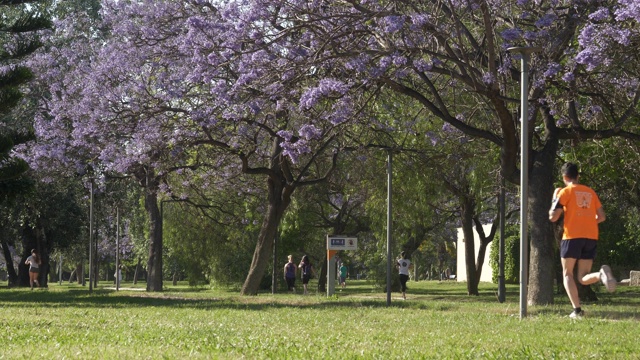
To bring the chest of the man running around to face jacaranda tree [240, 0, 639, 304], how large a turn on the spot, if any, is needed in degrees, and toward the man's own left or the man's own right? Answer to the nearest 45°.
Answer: approximately 45° to the man's own right

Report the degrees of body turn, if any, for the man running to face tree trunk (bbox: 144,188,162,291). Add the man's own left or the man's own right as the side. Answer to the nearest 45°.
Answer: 0° — they already face it

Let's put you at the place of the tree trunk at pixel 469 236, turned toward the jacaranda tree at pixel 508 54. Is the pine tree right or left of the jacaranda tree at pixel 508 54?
right

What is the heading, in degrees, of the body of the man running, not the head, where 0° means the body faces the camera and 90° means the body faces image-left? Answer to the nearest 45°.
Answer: approximately 135°

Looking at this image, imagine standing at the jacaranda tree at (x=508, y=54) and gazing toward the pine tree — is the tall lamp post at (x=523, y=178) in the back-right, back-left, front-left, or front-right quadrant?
back-left
